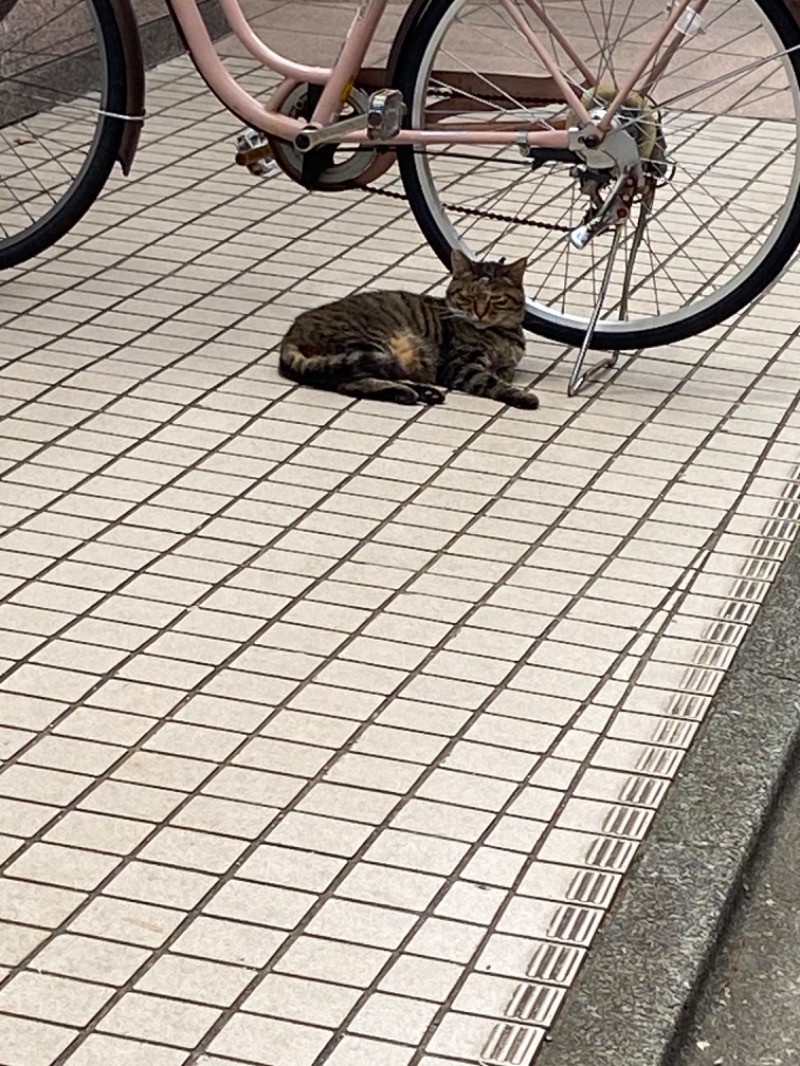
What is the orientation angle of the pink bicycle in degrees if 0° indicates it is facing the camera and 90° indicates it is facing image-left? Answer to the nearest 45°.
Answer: approximately 90°

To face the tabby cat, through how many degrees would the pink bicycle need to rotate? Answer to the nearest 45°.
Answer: approximately 45° to its left
